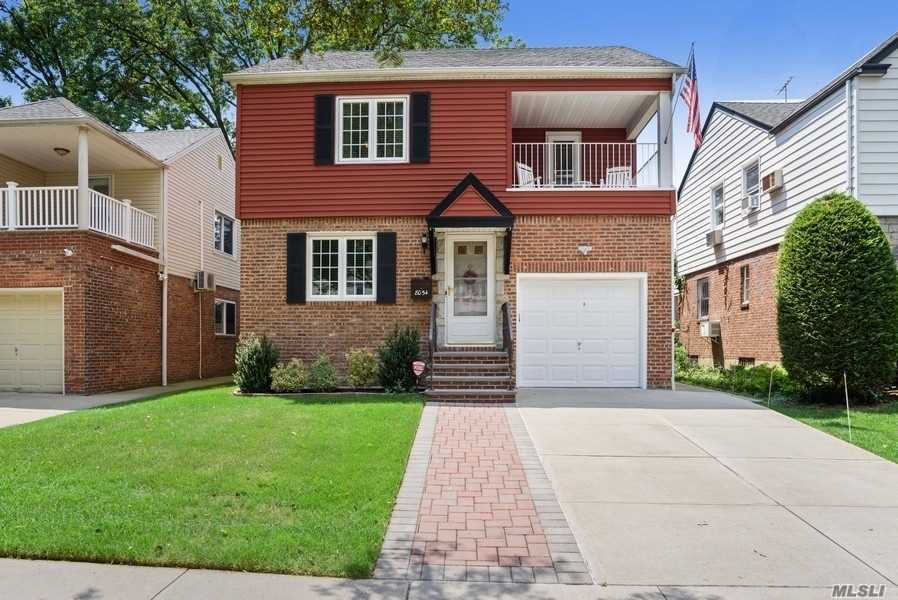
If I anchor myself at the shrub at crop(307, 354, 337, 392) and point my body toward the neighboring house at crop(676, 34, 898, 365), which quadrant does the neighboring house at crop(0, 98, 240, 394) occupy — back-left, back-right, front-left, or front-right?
back-left

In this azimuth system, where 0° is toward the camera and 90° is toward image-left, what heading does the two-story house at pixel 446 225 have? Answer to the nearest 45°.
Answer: approximately 0°

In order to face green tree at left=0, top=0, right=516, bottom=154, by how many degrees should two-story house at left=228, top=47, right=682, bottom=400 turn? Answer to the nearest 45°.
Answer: approximately 135° to its right

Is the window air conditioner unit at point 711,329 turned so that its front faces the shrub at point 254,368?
yes

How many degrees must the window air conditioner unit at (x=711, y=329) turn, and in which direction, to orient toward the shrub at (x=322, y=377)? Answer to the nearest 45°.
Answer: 0° — it already faces it

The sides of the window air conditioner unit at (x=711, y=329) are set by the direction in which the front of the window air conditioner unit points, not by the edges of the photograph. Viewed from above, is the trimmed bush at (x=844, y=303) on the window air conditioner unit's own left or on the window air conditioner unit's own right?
on the window air conditioner unit's own left

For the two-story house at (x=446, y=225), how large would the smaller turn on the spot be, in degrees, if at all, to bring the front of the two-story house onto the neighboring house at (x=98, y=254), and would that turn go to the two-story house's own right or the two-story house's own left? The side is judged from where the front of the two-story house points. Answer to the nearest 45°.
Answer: approximately 90° to the two-story house's own right

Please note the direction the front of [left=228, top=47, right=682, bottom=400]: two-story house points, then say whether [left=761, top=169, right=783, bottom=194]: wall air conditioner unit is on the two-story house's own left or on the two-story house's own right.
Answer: on the two-story house's own left
